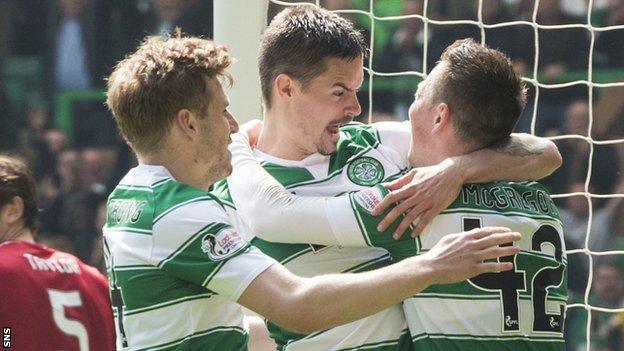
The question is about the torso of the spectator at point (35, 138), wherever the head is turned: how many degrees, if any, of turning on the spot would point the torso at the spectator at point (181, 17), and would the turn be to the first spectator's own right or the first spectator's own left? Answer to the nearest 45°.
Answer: approximately 90° to the first spectator's own left

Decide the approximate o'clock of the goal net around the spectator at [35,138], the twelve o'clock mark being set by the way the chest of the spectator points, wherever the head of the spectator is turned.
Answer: The goal net is roughly at 10 o'clock from the spectator.

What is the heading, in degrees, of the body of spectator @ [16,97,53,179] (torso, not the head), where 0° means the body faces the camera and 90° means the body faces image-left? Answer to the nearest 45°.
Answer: approximately 0°
